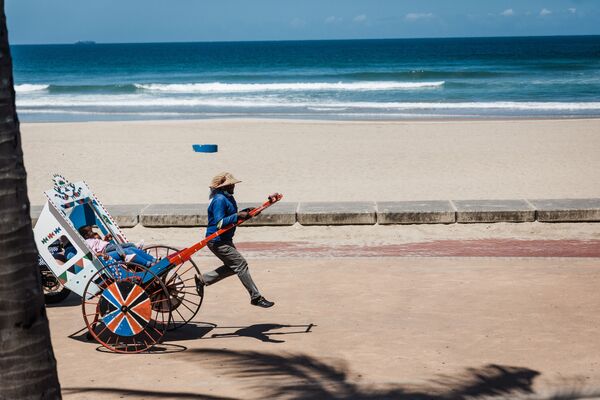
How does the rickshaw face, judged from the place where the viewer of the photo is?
facing the viewer and to the right of the viewer

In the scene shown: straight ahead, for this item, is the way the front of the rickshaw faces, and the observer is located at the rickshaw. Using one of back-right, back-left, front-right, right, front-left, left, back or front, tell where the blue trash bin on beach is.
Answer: back-left
